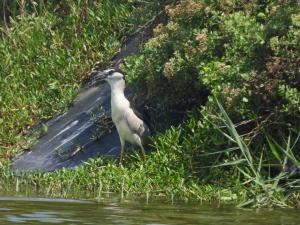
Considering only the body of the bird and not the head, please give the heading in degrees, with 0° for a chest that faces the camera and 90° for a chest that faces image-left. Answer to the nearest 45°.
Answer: approximately 45°
